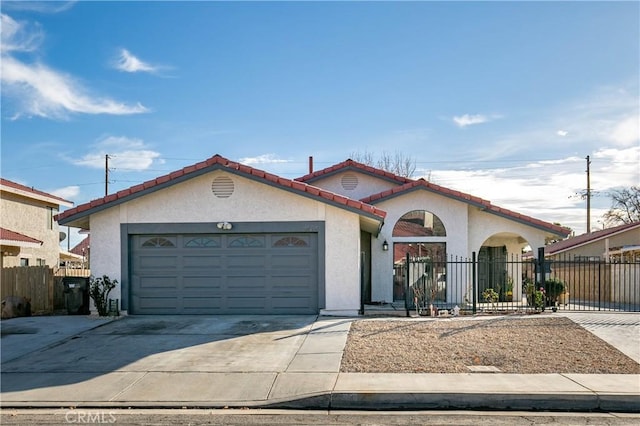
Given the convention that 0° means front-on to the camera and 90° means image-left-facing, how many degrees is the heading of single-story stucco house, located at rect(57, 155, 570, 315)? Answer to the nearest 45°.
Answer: approximately 0°

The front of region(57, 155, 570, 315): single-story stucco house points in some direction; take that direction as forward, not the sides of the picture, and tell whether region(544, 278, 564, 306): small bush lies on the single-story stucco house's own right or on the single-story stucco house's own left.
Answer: on the single-story stucco house's own left

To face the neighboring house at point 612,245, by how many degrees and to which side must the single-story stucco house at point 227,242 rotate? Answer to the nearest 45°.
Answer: approximately 135° to its left

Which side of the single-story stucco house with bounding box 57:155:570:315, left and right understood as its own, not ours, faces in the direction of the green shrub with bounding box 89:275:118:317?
right

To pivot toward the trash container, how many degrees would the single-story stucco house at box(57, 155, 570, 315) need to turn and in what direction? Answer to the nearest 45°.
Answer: approximately 90° to its right
